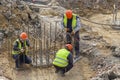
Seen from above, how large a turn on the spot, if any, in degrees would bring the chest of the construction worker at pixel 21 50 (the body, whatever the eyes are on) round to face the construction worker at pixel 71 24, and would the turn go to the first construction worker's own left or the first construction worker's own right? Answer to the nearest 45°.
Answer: approximately 45° to the first construction worker's own left

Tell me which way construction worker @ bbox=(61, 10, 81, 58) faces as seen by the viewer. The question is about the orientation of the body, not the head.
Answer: toward the camera

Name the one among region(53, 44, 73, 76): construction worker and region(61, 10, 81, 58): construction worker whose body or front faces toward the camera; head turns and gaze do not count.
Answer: region(61, 10, 81, 58): construction worker

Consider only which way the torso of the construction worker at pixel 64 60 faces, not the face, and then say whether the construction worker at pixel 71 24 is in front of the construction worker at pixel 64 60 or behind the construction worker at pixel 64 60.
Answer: in front

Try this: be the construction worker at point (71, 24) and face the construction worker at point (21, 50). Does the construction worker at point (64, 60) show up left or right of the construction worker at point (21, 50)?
left

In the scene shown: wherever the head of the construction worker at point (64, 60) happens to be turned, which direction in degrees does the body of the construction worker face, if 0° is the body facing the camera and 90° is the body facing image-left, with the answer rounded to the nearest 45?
approximately 225°

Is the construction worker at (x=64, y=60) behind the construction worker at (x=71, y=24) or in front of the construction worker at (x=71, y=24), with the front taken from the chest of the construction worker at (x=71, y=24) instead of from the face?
in front

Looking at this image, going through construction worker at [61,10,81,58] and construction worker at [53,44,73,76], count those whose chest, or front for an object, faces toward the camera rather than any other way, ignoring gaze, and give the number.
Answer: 1

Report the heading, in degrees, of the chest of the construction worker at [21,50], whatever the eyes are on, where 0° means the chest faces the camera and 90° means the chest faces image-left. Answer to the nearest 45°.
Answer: approximately 315°

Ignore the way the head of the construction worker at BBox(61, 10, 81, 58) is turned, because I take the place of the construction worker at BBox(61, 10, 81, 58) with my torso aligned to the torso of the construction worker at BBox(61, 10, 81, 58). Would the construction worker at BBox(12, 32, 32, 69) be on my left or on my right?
on my right

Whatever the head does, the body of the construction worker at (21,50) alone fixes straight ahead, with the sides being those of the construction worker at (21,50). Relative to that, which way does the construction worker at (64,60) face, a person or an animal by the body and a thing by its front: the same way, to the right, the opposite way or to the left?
to the left

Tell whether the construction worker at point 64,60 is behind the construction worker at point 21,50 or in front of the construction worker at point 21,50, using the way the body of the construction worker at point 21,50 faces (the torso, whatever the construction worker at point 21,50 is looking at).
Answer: in front
